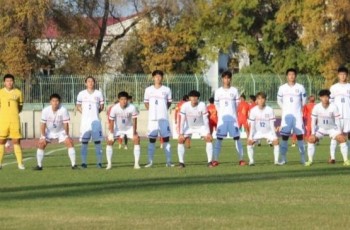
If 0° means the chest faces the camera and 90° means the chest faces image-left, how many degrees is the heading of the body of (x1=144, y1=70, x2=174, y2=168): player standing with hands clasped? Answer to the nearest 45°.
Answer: approximately 0°

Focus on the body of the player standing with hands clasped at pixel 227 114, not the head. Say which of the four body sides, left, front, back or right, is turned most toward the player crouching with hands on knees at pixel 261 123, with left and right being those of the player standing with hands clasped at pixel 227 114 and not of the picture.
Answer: left

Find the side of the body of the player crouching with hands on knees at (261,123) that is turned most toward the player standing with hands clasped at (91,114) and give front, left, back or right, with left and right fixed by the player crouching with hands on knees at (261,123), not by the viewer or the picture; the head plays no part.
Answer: right

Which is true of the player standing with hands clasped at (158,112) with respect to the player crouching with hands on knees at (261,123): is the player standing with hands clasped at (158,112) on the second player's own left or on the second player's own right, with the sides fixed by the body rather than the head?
on the second player's own right

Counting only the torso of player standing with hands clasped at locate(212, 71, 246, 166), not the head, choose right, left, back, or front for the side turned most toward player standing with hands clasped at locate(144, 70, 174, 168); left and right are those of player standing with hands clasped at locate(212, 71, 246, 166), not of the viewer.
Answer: right

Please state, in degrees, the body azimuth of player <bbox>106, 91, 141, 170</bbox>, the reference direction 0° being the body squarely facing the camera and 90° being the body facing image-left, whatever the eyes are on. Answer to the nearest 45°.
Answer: approximately 0°

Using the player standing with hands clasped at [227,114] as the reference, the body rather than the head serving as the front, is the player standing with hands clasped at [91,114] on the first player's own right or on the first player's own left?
on the first player's own right
